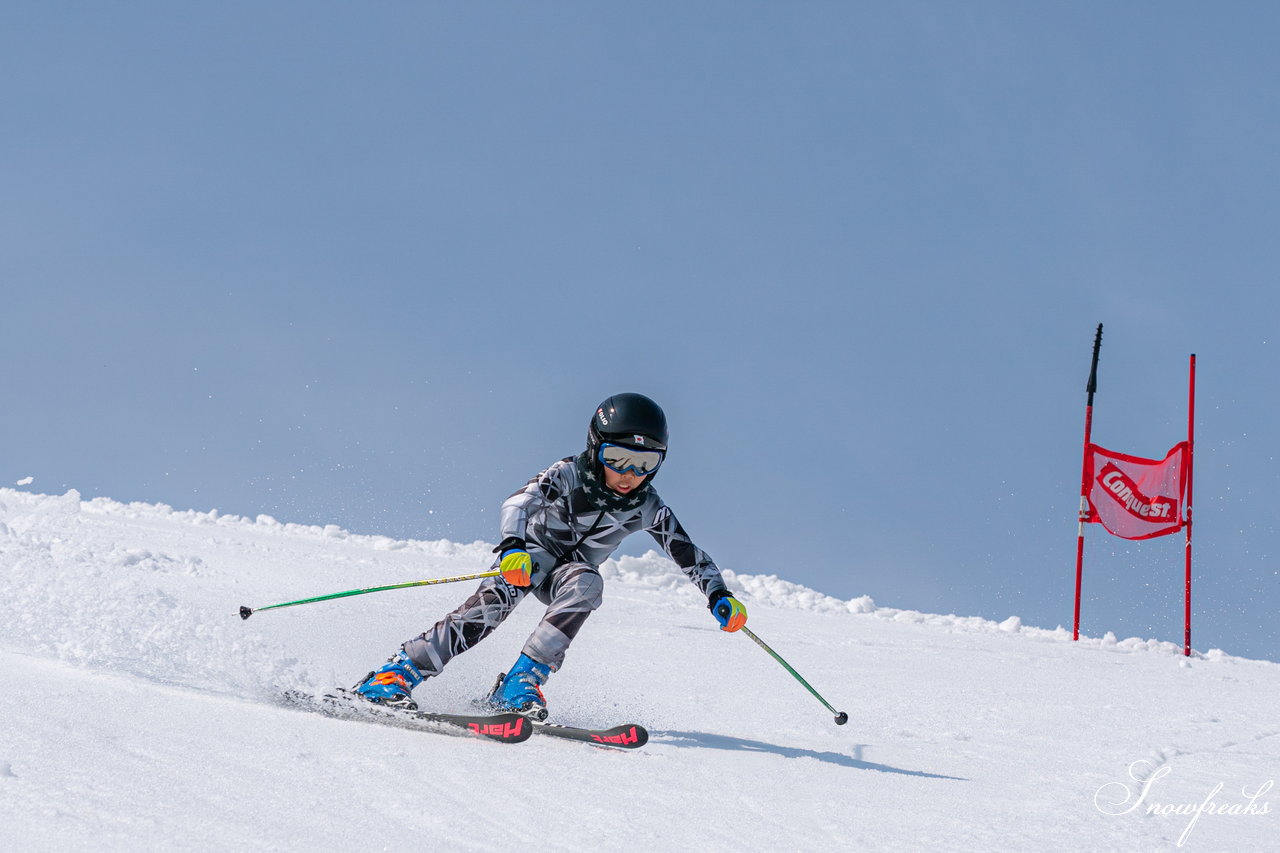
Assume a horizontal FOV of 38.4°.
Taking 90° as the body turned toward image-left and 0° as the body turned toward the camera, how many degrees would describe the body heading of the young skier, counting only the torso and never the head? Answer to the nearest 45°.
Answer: approximately 315°

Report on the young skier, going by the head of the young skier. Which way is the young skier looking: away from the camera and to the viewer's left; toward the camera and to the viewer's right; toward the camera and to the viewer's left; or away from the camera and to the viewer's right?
toward the camera and to the viewer's right
